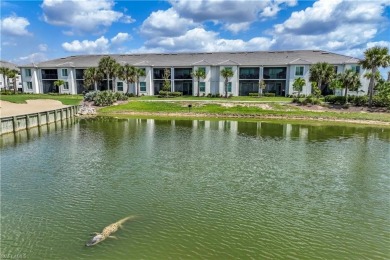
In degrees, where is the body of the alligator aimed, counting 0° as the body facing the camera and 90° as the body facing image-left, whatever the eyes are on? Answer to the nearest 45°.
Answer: approximately 45°
